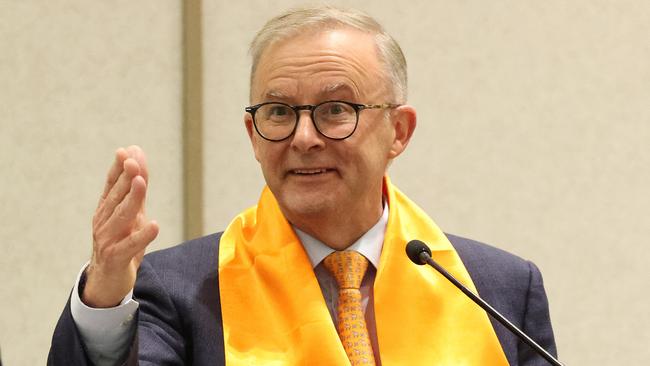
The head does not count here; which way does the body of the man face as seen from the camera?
toward the camera
